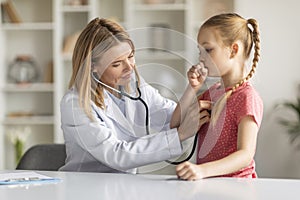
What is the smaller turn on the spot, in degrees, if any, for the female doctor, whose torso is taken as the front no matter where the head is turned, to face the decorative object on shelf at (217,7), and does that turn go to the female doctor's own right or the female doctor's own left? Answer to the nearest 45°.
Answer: approximately 135° to the female doctor's own left

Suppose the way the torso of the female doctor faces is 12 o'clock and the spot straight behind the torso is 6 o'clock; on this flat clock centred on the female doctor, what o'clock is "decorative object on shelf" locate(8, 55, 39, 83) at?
The decorative object on shelf is roughly at 7 o'clock from the female doctor.

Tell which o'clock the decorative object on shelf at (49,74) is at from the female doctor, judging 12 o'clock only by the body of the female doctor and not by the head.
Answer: The decorative object on shelf is roughly at 7 o'clock from the female doctor.

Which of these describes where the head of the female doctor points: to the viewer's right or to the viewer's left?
to the viewer's right

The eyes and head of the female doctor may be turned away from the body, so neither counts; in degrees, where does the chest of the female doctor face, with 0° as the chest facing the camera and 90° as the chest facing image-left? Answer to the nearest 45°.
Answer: approximately 315°

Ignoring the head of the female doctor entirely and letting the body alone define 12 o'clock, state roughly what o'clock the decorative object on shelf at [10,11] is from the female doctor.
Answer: The decorative object on shelf is roughly at 7 o'clock from the female doctor.
